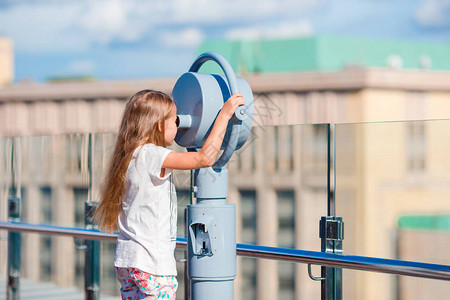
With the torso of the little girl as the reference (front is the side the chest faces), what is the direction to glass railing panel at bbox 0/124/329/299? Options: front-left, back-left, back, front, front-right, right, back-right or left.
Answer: left

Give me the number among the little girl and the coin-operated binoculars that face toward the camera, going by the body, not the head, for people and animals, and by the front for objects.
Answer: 0

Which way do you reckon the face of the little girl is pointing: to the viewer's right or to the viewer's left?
to the viewer's right

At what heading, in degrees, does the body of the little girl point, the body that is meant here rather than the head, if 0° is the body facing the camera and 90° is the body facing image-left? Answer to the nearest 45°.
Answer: approximately 270°
